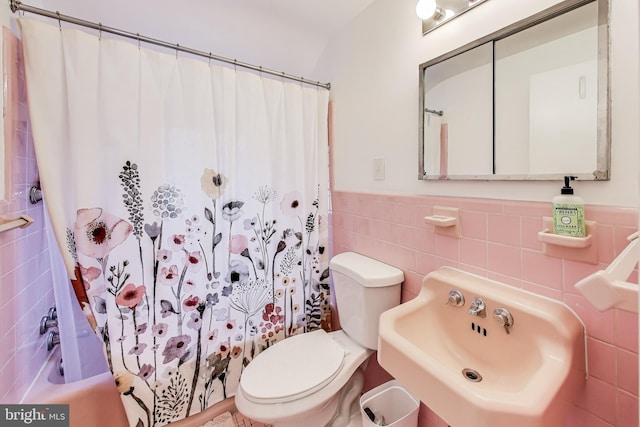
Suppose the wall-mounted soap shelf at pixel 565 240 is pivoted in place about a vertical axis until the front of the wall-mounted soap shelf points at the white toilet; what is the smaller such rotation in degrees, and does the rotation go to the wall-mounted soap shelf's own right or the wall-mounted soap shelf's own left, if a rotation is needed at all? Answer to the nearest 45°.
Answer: approximately 45° to the wall-mounted soap shelf's own right

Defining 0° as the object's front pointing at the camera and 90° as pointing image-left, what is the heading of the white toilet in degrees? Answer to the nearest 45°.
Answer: approximately 45°

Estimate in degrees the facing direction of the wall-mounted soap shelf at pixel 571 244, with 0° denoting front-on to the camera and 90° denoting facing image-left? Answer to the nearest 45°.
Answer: approximately 45°

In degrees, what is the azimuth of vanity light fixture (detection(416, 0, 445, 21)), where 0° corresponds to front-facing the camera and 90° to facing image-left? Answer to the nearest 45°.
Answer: approximately 45°
